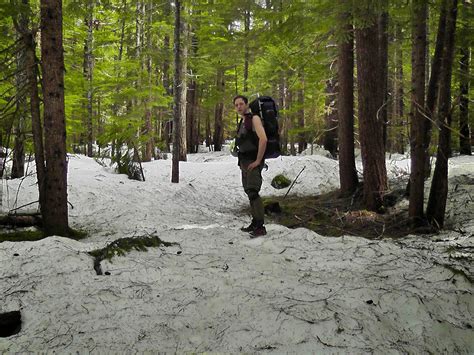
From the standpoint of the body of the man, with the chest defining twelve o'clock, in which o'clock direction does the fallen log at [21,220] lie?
The fallen log is roughly at 12 o'clock from the man.

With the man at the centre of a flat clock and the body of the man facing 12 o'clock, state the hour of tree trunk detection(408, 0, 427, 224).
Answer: The tree trunk is roughly at 6 o'clock from the man.

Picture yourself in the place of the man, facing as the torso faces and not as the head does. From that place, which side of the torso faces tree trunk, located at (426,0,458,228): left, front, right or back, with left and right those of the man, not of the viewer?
back

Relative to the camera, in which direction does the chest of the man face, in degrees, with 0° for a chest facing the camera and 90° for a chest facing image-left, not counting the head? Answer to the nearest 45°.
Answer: approximately 90°

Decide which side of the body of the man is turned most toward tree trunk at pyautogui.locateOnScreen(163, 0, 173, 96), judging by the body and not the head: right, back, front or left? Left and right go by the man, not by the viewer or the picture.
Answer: right

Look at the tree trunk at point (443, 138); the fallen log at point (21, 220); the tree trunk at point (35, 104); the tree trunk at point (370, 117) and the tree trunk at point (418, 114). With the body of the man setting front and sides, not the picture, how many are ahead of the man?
2

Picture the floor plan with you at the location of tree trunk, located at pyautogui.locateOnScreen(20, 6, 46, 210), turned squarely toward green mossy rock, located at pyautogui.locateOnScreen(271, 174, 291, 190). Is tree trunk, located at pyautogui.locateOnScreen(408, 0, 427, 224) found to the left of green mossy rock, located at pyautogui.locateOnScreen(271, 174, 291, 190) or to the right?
right

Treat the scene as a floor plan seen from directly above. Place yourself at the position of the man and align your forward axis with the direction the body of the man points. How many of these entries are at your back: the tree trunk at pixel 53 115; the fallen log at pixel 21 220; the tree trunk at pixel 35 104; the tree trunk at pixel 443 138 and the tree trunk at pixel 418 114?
2

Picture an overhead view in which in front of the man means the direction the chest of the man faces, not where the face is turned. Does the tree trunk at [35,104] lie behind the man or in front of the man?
in front

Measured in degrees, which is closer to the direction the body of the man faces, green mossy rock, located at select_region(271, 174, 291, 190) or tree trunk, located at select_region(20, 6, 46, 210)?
the tree trunk

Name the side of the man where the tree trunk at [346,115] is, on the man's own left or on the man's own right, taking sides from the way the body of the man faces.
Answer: on the man's own right

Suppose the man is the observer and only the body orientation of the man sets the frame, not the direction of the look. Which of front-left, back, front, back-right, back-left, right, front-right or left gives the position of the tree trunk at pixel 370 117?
back-right
